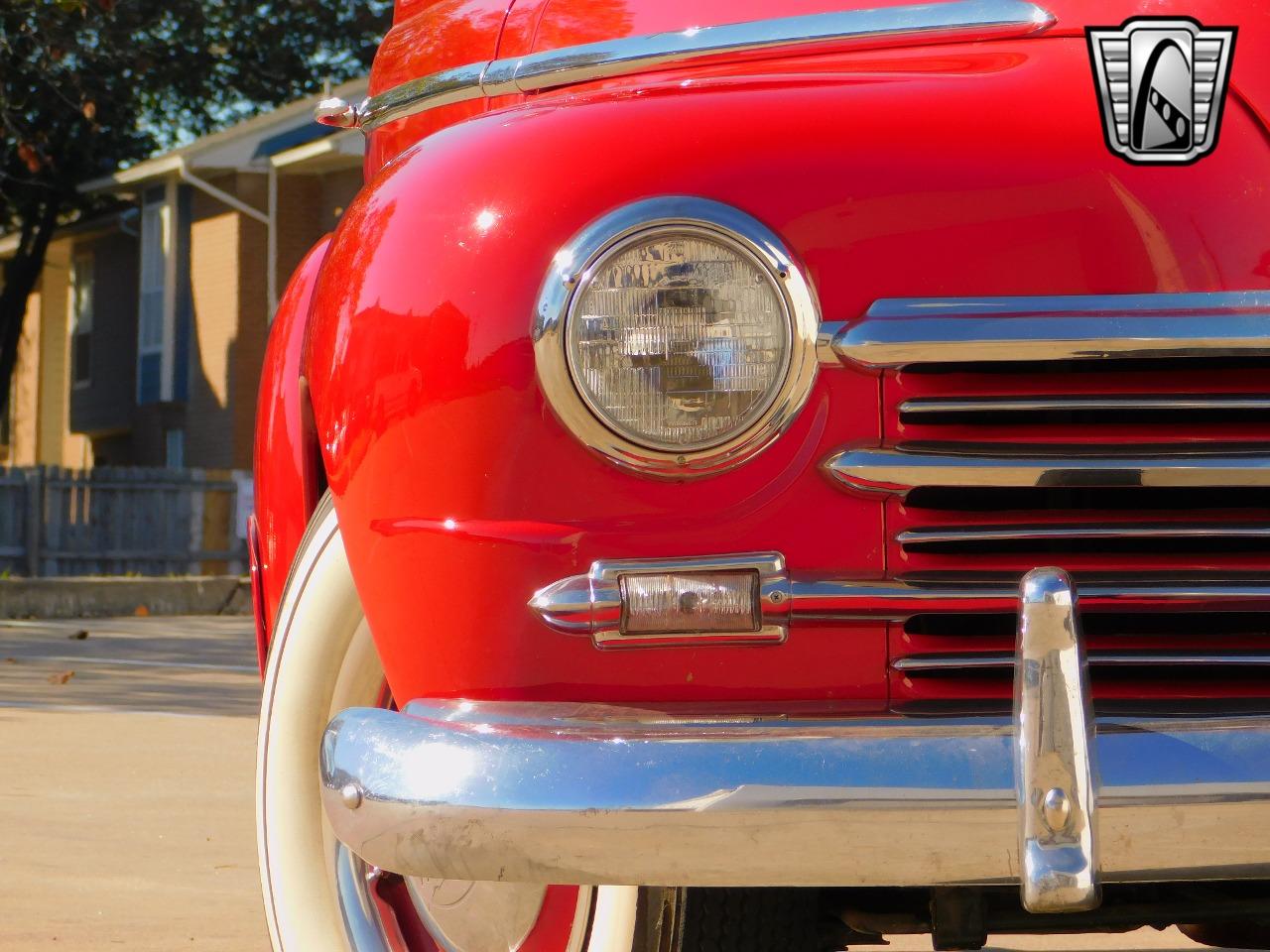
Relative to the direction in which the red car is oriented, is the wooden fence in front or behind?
behind

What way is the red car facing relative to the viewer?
toward the camera

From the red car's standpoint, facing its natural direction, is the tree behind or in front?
behind

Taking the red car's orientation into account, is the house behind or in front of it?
behind
